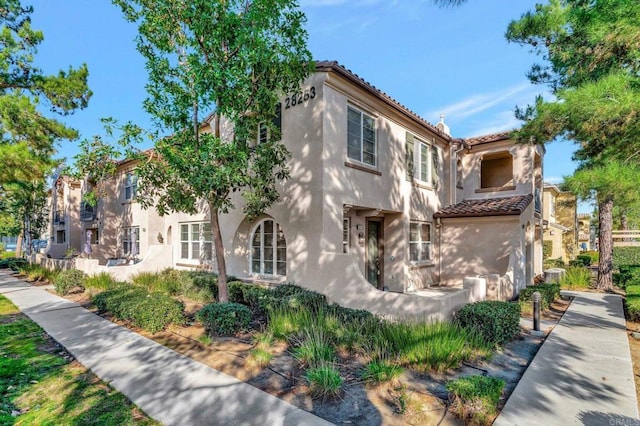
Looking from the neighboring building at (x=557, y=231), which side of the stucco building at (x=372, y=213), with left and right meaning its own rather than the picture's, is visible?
left

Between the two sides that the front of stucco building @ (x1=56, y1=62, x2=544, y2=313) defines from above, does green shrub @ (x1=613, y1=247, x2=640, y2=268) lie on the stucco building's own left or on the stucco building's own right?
on the stucco building's own left

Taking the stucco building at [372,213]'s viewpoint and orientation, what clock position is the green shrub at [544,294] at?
The green shrub is roughly at 11 o'clock from the stucco building.

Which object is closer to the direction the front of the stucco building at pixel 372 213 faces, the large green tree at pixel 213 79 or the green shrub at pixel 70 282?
the large green tree

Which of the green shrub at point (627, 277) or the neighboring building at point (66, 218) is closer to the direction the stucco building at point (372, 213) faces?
the green shrub
